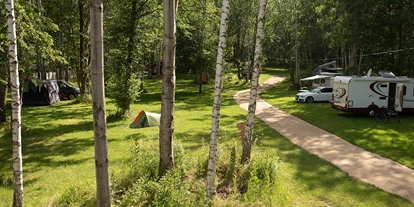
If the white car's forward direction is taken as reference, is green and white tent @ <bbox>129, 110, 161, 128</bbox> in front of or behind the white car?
in front

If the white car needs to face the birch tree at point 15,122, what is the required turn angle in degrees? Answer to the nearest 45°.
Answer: approximately 45° to its left

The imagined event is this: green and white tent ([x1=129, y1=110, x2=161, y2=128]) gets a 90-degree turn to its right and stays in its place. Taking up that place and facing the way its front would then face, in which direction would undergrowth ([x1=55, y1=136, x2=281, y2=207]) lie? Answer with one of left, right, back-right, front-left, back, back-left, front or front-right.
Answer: back-left

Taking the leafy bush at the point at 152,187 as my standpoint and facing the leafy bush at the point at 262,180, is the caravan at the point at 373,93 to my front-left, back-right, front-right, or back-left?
front-left

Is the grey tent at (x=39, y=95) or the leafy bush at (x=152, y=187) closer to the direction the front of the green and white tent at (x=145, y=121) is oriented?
the leafy bush

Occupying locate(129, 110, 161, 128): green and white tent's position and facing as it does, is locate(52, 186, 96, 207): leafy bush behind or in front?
in front

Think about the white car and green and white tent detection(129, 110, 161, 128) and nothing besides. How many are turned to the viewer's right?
0

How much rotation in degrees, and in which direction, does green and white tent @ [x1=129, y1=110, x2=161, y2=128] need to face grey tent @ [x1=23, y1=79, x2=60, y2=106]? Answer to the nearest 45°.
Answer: approximately 90° to its right

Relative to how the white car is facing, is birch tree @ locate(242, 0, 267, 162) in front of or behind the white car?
in front

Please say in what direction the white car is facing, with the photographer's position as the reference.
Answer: facing the viewer and to the left of the viewer

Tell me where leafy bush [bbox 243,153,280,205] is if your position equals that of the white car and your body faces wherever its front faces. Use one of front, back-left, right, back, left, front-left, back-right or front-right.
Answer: front-left

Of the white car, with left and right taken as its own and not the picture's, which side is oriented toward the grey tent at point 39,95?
front
